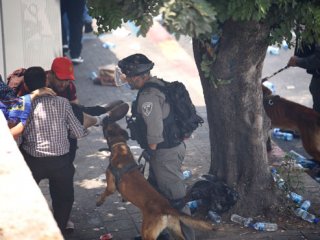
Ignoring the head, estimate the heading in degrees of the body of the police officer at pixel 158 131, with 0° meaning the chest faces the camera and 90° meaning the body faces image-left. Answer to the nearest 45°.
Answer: approximately 90°

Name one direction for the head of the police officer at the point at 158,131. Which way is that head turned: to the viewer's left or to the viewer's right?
to the viewer's left

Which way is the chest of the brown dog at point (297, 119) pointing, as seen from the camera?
to the viewer's left

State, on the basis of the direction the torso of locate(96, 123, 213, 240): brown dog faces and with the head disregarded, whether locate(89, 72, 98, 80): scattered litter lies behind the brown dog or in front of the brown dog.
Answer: in front

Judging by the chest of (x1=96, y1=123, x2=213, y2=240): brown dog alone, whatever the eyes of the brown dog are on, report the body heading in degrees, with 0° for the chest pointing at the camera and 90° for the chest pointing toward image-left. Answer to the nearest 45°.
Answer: approximately 135°
